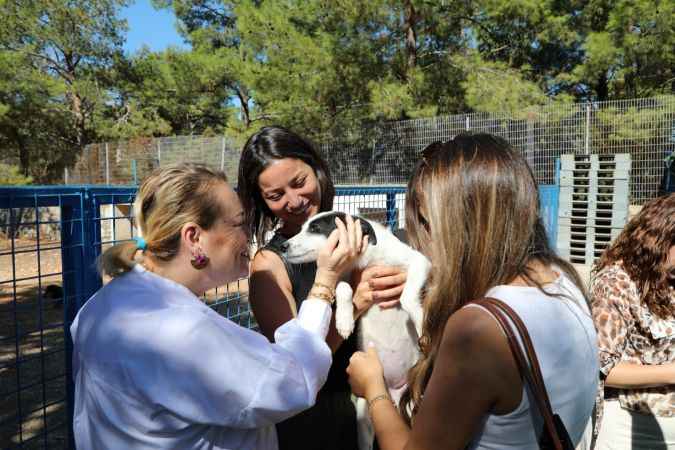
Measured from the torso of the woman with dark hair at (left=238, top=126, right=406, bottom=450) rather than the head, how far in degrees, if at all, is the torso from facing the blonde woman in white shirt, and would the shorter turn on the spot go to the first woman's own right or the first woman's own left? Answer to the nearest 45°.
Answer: approximately 45° to the first woman's own right

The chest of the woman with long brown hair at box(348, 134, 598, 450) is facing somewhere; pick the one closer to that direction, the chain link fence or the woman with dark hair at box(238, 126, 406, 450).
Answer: the woman with dark hair

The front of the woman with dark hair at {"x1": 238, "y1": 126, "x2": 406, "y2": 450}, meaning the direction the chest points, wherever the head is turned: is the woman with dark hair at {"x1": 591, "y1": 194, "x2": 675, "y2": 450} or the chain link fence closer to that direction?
the woman with dark hair

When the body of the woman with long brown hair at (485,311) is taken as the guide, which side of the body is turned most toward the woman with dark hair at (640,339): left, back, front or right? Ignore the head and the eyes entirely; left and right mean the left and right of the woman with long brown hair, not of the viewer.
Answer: right

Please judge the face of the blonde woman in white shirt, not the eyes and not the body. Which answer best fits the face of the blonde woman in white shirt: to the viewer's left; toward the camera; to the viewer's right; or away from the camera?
to the viewer's right

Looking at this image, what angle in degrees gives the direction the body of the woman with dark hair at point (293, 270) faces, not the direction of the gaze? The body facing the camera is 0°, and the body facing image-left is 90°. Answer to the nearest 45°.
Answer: approximately 315°

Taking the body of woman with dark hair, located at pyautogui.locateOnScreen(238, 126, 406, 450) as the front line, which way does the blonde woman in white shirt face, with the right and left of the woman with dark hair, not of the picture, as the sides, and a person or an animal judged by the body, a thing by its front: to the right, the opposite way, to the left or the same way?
to the left

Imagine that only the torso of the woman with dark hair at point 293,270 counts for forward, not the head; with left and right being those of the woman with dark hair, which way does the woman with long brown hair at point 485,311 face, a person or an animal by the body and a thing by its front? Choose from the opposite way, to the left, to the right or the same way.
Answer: the opposite way

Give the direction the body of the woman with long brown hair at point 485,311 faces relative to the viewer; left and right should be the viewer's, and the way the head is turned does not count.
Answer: facing away from the viewer and to the left of the viewer

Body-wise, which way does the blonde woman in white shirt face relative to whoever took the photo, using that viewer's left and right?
facing away from the viewer and to the right of the viewer

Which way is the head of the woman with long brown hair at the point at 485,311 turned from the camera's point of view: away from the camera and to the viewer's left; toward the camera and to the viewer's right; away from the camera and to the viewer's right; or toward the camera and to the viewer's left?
away from the camera and to the viewer's left
